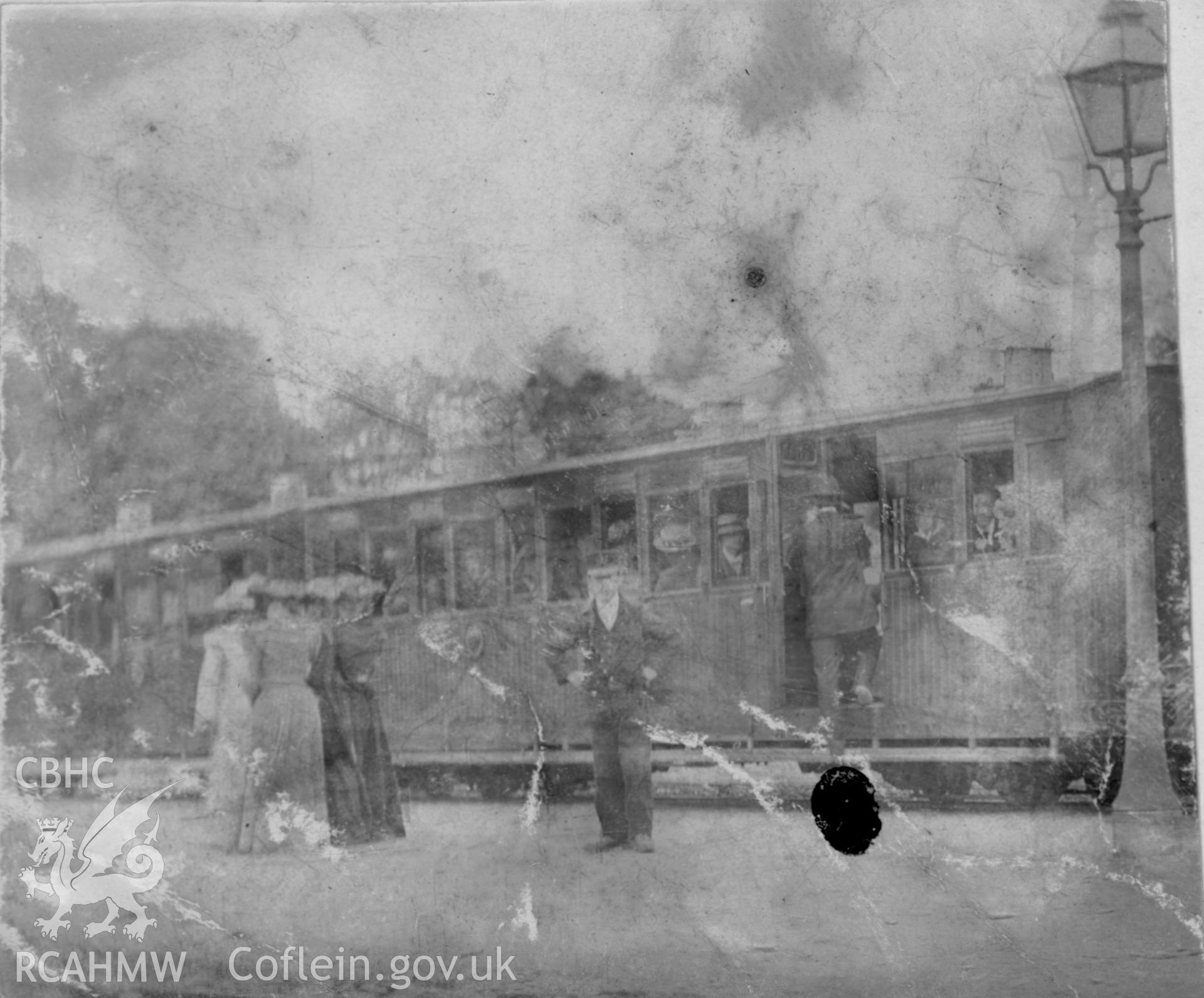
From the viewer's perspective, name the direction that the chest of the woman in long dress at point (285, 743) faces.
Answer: away from the camera

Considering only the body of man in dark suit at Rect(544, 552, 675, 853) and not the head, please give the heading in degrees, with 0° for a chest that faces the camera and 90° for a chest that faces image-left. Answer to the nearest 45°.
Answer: approximately 0°

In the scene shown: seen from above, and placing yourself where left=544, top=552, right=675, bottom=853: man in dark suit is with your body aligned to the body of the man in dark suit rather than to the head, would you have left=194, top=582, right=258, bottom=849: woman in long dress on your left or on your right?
on your right

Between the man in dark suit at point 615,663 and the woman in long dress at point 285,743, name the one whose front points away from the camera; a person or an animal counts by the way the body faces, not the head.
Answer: the woman in long dress

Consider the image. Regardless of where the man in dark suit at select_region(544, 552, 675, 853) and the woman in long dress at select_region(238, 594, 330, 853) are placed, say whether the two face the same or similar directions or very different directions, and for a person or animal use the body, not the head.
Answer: very different directions

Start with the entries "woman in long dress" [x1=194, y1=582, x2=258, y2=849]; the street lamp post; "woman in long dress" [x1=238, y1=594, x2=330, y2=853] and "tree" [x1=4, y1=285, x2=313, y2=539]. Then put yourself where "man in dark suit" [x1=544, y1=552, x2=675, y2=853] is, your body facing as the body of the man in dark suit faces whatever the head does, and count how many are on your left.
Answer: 1

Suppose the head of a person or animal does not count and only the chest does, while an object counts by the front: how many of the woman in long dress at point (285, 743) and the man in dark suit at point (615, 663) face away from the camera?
1

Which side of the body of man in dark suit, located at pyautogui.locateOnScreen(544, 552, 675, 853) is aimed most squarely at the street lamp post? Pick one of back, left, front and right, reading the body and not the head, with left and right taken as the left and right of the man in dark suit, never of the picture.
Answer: left

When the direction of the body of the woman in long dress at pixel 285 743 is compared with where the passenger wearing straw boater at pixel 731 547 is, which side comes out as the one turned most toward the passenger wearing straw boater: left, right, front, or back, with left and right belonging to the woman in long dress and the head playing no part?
right
